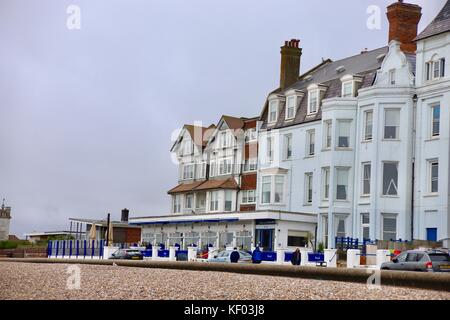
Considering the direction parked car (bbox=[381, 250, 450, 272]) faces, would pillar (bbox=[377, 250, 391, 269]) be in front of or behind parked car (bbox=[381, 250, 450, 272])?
in front

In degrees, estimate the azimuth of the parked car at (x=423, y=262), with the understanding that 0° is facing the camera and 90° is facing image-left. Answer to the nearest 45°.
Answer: approximately 135°

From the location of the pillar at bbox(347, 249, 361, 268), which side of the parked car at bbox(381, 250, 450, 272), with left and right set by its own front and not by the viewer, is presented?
front

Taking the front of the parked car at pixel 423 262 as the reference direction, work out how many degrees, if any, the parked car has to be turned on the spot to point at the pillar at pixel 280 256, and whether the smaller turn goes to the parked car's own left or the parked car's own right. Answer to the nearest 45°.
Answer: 0° — it already faces it

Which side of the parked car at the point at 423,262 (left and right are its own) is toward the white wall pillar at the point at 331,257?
front
